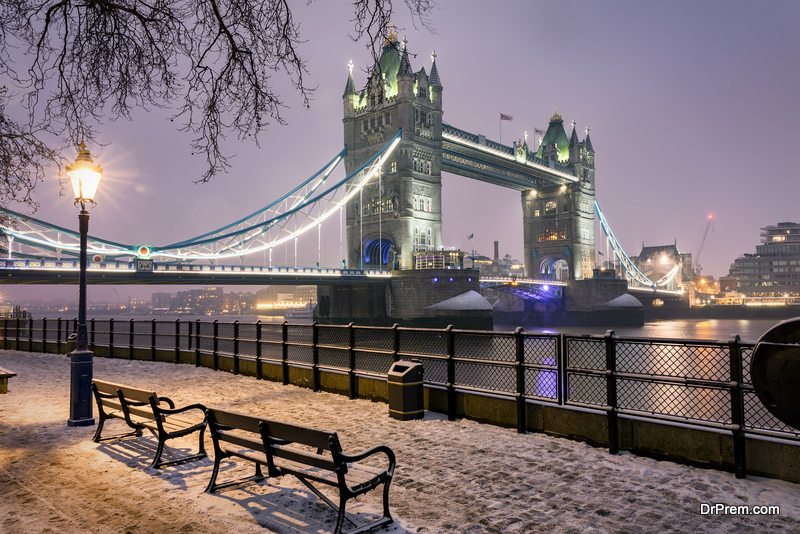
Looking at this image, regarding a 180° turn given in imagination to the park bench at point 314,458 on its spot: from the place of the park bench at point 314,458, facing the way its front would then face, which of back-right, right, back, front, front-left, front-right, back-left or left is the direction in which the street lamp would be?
right

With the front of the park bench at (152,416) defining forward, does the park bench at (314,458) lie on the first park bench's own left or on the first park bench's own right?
on the first park bench's own right

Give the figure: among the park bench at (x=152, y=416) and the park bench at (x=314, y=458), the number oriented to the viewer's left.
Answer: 0

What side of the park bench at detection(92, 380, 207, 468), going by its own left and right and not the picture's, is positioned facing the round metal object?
right

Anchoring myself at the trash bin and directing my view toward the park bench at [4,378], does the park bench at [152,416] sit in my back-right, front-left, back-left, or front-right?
front-left

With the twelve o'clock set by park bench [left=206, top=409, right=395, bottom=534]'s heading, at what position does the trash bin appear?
The trash bin is roughly at 11 o'clock from the park bench.

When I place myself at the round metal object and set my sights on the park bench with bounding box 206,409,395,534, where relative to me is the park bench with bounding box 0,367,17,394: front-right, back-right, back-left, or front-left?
front-right

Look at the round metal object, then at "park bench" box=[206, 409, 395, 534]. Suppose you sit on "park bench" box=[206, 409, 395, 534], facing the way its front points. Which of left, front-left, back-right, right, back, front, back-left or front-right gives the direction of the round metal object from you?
front-right

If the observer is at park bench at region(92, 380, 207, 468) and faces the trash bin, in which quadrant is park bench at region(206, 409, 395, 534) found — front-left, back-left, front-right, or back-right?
front-right

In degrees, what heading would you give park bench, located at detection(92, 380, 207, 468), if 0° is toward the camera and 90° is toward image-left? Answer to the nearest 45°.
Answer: approximately 225°

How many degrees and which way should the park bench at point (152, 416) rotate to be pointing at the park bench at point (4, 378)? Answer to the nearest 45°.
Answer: approximately 90° to its left

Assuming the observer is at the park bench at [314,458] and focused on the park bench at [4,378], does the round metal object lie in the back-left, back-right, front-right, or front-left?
back-right

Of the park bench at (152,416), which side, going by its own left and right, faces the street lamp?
left

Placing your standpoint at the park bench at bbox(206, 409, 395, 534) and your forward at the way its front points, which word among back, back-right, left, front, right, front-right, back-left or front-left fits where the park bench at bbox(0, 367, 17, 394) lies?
left

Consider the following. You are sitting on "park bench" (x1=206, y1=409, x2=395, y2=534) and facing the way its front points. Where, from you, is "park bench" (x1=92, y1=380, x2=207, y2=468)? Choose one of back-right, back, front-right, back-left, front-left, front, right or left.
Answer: left

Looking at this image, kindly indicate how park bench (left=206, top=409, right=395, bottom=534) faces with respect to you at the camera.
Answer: facing away from the viewer and to the right of the viewer
